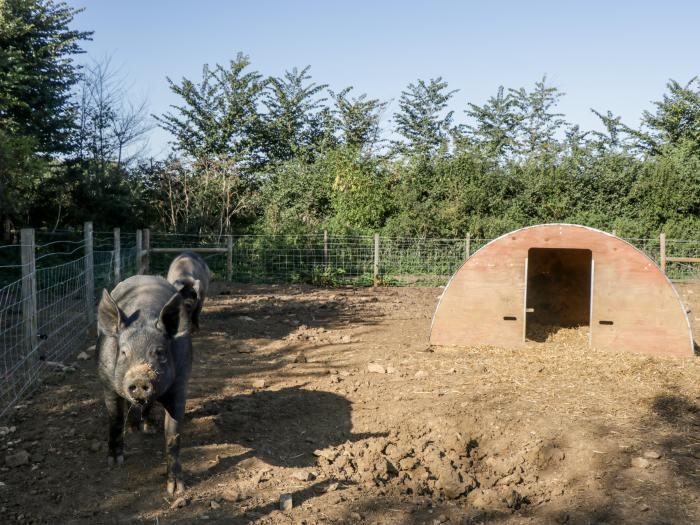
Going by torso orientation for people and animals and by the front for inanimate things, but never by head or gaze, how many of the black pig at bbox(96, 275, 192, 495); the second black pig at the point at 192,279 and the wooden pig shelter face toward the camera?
3

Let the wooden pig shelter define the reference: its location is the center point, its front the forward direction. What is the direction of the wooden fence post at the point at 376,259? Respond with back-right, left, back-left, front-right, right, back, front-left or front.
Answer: back-right

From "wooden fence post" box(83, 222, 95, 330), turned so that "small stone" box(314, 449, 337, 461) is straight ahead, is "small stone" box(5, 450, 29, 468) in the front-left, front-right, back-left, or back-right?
front-right

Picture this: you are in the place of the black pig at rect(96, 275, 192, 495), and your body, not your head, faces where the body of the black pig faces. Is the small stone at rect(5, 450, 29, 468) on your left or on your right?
on your right

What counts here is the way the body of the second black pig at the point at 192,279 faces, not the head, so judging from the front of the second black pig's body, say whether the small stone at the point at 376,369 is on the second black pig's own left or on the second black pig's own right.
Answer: on the second black pig's own left

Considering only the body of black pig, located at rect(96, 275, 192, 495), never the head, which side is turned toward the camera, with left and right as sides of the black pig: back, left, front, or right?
front

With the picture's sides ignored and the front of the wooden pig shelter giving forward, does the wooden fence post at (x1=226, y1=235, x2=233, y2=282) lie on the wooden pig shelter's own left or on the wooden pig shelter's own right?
on the wooden pig shelter's own right

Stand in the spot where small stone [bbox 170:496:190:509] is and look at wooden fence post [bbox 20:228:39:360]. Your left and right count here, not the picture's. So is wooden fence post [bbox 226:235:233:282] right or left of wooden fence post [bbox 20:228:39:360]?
right

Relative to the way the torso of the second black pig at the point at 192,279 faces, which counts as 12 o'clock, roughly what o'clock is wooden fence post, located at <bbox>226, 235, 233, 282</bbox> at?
The wooden fence post is roughly at 6 o'clock from the second black pig.

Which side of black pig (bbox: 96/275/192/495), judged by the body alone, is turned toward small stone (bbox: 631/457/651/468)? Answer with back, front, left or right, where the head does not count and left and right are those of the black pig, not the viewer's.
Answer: left

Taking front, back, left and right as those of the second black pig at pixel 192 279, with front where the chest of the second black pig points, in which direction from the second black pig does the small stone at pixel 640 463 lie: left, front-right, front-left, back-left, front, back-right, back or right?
front-left

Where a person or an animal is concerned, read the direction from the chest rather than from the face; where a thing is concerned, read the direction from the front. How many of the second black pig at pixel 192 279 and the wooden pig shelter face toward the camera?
2

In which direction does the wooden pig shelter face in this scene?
toward the camera

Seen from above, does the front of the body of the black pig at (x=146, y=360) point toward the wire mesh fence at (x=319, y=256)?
no

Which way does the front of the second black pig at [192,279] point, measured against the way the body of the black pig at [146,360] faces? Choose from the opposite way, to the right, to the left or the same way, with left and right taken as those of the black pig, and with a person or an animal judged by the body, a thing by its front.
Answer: the same way

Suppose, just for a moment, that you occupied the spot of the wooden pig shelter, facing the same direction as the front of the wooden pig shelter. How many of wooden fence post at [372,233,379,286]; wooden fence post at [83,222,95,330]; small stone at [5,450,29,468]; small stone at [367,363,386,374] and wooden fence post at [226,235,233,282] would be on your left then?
0
